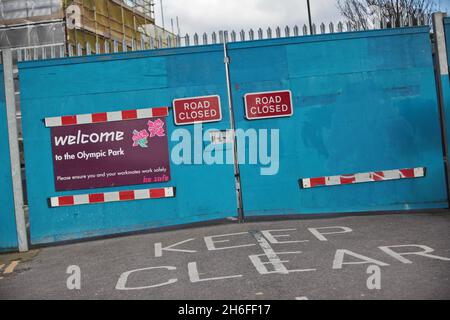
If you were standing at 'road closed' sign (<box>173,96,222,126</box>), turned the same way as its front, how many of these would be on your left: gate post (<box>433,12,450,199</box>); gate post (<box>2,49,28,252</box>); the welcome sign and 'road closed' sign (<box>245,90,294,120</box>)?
2

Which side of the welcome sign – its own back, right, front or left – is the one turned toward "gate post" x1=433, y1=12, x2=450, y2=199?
left

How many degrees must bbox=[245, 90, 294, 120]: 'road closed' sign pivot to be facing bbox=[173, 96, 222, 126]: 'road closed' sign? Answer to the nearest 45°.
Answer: approximately 90° to its right

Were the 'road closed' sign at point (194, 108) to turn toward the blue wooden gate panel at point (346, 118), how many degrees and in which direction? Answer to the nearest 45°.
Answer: approximately 90° to its left

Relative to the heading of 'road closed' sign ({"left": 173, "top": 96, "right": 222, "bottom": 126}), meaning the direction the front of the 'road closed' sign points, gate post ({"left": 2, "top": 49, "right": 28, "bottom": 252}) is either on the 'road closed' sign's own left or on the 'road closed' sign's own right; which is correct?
on the 'road closed' sign's own right

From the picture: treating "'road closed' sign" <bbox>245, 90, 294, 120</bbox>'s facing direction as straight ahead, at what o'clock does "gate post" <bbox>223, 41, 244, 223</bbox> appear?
The gate post is roughly at 3 o'clock from the 'road closed' sign.

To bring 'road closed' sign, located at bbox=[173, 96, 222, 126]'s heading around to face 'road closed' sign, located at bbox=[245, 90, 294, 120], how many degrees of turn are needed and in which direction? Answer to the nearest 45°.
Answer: approximately 90° to its left

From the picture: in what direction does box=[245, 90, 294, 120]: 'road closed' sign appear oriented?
toward the camera

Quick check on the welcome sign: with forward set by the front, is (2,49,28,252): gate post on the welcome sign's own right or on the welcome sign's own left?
on the welcome sign's own right

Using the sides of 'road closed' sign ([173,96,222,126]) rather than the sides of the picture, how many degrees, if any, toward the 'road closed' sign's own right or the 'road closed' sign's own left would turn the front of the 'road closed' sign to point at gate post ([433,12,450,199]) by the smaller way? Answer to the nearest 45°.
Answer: approximately 90° to the 'road closed' sign's own left

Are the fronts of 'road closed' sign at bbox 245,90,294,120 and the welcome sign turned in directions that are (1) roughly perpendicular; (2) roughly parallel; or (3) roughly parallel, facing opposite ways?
roughly parallel

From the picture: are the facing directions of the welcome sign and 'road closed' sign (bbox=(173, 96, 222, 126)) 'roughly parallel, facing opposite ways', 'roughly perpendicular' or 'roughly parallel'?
roughly parallel

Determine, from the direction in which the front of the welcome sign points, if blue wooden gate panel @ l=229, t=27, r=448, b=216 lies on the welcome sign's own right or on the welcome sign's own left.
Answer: on the welcome sign's own left

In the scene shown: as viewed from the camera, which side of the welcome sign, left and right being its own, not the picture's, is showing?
front

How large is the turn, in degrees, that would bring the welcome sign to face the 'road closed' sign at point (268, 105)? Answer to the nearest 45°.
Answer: approximately 90° to its left
